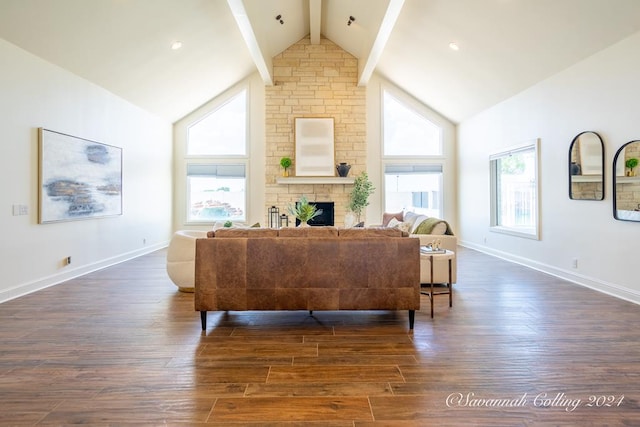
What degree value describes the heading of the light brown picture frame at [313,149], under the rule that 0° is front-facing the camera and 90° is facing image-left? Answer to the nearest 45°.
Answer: approximately 0°

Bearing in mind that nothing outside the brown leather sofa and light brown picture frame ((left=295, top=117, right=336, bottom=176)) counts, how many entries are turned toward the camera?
1

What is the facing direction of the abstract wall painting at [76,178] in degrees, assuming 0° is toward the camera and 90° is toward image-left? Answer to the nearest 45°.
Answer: approximately 315°

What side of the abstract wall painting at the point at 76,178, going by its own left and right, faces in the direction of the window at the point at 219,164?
left

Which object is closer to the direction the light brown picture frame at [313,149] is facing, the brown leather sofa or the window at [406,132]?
the brown leather sofa

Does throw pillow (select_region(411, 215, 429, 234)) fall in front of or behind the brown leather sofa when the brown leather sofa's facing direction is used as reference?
in front

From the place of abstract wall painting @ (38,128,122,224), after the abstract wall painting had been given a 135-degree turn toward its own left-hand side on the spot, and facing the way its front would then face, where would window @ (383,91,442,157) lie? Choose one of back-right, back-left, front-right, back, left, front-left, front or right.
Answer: right

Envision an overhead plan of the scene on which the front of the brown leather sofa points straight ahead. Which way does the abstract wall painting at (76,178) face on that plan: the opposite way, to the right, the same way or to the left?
to the right

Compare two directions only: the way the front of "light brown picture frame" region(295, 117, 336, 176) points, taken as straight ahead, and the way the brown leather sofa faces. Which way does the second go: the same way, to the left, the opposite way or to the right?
the opposite way

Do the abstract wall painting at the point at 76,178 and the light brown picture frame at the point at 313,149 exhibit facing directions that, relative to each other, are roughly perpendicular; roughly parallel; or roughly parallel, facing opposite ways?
roughly perpendicular

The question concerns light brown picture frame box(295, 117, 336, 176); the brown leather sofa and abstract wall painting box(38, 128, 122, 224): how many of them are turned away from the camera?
1

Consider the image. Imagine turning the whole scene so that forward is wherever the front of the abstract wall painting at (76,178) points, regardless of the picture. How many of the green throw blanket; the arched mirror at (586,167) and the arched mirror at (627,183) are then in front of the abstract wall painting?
3

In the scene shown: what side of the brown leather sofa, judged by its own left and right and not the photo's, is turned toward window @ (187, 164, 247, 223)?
front

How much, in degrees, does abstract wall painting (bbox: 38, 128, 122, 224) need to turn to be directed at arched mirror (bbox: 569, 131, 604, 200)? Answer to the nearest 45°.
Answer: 0° — it already faces it

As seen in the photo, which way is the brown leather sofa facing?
away from the camera
